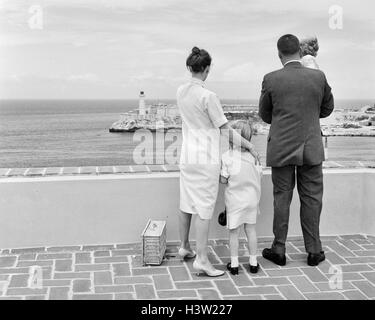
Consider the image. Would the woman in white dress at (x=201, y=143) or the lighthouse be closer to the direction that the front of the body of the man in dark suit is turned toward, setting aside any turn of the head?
the lighthouse

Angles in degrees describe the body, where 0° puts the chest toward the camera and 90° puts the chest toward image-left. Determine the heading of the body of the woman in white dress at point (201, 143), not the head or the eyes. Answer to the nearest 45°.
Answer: approximately 225°

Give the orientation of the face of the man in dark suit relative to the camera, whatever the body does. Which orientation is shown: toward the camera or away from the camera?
away from the camera

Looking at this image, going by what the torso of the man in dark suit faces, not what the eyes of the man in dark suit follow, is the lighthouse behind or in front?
in front

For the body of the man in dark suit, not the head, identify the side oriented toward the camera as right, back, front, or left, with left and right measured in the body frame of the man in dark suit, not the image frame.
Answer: back

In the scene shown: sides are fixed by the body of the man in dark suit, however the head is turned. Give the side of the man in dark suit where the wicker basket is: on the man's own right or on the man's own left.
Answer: on the man's own left

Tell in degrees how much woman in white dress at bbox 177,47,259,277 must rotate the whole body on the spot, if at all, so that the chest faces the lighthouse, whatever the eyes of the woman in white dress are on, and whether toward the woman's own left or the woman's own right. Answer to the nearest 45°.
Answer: approximately 45° to the woman's own left
